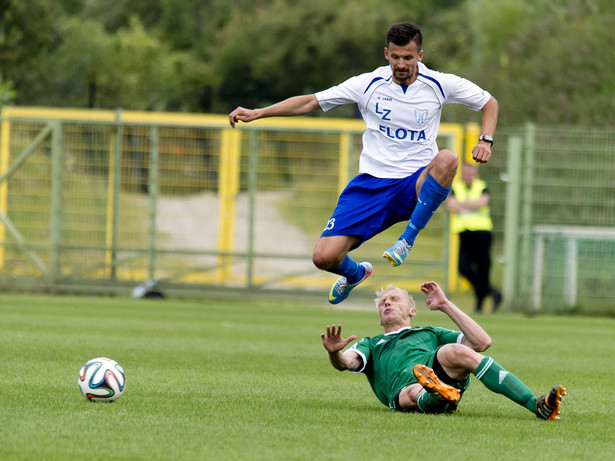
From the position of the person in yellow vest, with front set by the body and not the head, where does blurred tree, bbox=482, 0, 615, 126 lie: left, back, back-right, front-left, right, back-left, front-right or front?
back

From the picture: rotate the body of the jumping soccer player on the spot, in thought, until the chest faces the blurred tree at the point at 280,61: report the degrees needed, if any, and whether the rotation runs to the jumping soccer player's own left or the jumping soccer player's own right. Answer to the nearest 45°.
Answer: approximately 180°

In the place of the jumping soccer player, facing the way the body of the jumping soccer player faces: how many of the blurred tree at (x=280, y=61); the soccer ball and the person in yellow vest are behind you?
2

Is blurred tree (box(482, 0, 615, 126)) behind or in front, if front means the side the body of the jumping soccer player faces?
behind

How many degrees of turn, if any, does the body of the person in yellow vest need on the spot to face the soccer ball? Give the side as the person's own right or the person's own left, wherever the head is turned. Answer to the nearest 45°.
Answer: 0° — they already face it

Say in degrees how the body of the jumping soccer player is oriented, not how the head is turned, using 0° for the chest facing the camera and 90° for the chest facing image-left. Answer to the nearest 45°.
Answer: approximately 0°

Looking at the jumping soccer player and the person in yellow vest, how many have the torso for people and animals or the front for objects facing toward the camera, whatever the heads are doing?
2

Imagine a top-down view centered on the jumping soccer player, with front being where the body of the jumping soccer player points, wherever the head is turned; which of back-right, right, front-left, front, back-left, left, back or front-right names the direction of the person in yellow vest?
back

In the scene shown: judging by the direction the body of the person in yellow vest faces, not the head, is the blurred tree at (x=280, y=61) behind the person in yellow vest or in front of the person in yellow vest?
behind
